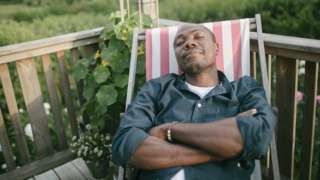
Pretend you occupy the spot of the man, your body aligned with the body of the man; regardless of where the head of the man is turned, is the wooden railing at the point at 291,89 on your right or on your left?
on your left

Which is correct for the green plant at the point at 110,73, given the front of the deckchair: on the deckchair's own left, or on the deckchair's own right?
on the deckchair's own right

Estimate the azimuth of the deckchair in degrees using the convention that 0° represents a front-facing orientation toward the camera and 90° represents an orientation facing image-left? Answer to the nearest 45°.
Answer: approximately 0°

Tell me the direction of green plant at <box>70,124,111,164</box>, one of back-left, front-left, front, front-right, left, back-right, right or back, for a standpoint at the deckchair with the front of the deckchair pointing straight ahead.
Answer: right

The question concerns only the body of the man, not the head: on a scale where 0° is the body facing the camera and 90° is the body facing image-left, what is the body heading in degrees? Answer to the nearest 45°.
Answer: approximately 0°
